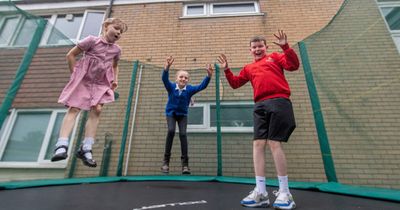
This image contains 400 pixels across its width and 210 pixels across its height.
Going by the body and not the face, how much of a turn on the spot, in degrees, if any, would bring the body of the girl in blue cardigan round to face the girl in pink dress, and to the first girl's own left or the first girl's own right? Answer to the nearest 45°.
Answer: approximately 45° to the first girl's own right

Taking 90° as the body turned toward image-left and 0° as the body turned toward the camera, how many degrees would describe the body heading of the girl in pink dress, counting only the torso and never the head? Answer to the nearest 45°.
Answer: approximately 315°

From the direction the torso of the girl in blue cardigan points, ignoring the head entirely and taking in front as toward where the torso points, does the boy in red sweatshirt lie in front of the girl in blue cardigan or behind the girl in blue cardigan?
in front

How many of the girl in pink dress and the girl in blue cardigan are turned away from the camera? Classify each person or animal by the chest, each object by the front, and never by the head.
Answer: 0

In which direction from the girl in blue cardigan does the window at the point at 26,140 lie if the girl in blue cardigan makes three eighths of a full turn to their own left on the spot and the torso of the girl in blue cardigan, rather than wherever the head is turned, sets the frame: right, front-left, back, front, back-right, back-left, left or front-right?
back-left

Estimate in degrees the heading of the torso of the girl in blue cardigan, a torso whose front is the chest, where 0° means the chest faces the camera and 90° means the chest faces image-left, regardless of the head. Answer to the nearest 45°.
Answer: approximately 0°
